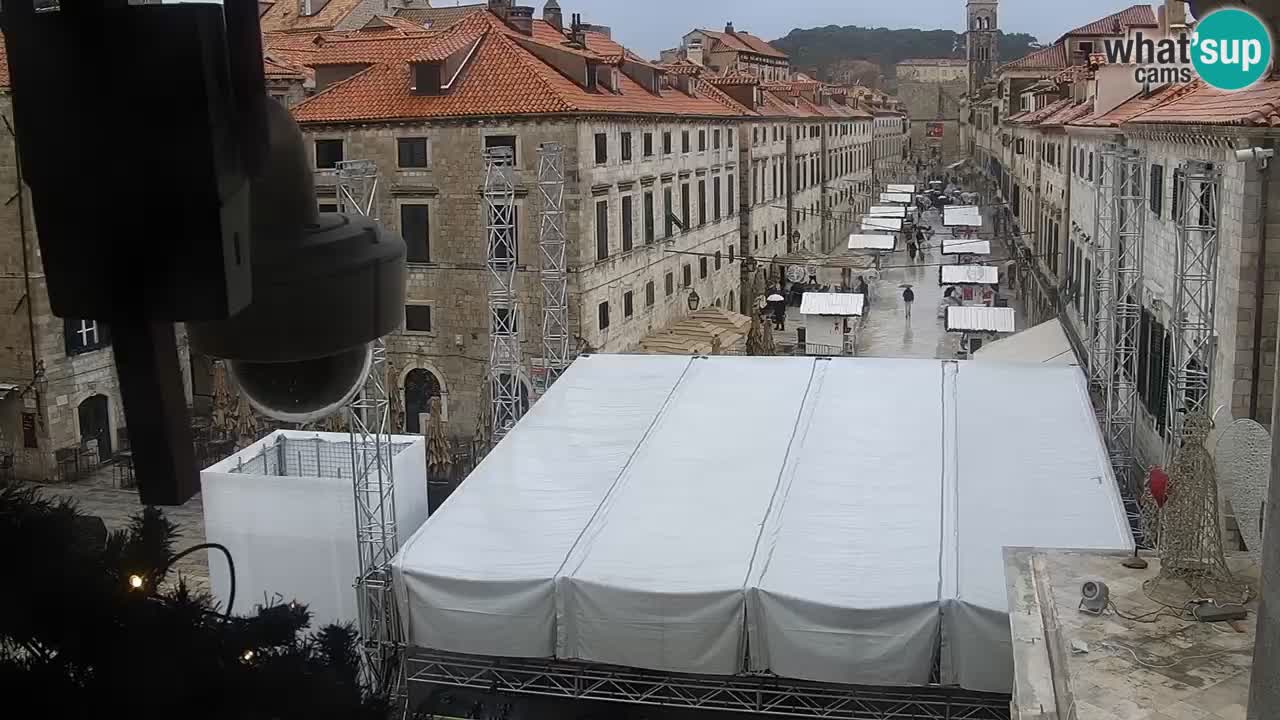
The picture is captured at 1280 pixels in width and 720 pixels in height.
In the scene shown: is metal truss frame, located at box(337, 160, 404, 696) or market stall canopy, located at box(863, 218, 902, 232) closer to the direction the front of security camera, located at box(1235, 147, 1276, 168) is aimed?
the metal truss frame

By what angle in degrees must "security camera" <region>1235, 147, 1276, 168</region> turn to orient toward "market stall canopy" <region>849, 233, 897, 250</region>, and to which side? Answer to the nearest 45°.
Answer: approximately 90° to its right

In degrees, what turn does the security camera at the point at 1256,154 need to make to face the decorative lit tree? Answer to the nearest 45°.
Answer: approximately 90° to its left

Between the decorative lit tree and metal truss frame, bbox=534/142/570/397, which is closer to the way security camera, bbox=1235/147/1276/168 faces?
the metal truss frame

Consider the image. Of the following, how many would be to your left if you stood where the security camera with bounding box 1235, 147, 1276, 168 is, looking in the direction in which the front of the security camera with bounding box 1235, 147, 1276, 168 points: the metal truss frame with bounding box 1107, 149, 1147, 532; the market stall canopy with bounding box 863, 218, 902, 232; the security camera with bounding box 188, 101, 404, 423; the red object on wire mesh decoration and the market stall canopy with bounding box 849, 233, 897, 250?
2

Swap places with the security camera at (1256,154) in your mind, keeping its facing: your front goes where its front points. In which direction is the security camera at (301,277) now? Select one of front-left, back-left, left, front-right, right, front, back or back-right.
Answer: left

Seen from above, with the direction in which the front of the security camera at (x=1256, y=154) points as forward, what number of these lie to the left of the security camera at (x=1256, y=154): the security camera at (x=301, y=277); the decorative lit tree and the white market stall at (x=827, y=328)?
2

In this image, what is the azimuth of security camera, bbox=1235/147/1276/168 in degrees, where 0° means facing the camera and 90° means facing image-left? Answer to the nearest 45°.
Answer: approximately 90°

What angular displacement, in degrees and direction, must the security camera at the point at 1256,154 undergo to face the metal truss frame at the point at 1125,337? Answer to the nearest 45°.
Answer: approximately 90° to its right

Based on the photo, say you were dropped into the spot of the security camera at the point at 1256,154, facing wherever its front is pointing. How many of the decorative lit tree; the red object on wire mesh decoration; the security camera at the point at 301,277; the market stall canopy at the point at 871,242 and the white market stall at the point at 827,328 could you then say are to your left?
3

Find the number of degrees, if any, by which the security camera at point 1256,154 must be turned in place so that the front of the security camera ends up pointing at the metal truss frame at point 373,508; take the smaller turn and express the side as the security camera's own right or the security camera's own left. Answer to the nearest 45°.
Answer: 0° — it already faces it

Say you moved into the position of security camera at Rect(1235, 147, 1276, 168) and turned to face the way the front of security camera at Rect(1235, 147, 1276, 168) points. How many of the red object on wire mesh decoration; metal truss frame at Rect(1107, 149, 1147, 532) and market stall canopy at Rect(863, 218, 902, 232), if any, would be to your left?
1

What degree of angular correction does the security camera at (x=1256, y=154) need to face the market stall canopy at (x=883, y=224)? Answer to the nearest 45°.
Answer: approximately 90° to its right
